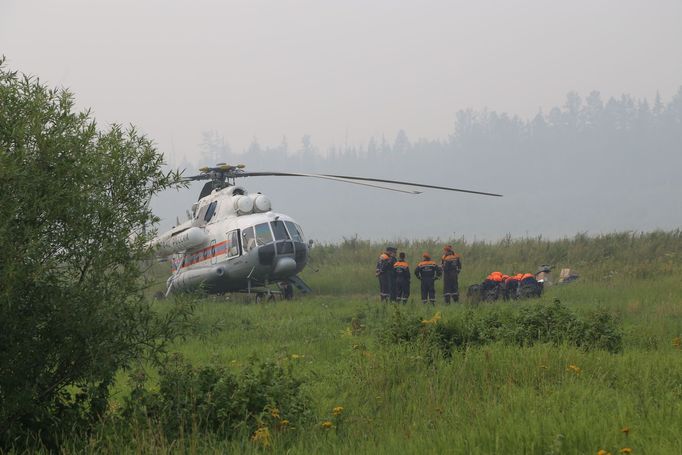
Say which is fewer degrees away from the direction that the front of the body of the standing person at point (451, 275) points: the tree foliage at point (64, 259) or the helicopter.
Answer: the helicopter

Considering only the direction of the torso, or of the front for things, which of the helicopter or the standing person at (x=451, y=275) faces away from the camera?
the standing person

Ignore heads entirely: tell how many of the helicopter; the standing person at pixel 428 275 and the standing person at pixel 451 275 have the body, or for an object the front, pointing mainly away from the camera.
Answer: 2

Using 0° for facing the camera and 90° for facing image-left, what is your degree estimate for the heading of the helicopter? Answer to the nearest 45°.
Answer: approximately 315°

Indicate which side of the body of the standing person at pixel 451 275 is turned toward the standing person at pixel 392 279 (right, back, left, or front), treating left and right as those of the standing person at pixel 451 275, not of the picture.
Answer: left

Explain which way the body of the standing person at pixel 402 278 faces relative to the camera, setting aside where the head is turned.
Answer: away from the camera

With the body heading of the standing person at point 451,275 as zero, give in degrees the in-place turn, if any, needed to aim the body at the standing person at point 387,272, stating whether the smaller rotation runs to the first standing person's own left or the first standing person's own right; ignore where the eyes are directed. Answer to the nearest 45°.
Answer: approximately 90° to the first standing person's own left

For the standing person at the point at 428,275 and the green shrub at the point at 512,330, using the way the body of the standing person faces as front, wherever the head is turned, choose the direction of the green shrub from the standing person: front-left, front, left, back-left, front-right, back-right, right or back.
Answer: back

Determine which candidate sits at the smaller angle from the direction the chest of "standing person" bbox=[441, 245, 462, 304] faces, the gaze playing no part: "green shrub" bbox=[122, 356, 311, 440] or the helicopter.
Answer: the helicopter

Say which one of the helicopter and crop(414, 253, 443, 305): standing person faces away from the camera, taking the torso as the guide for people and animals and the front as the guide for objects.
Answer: the standing person

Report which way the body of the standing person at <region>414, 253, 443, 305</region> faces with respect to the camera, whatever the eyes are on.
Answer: away from the camera

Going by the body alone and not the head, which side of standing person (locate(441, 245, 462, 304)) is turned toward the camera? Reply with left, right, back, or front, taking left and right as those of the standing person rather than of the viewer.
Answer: back

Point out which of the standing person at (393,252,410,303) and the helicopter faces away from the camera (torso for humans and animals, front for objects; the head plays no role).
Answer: the standing person
